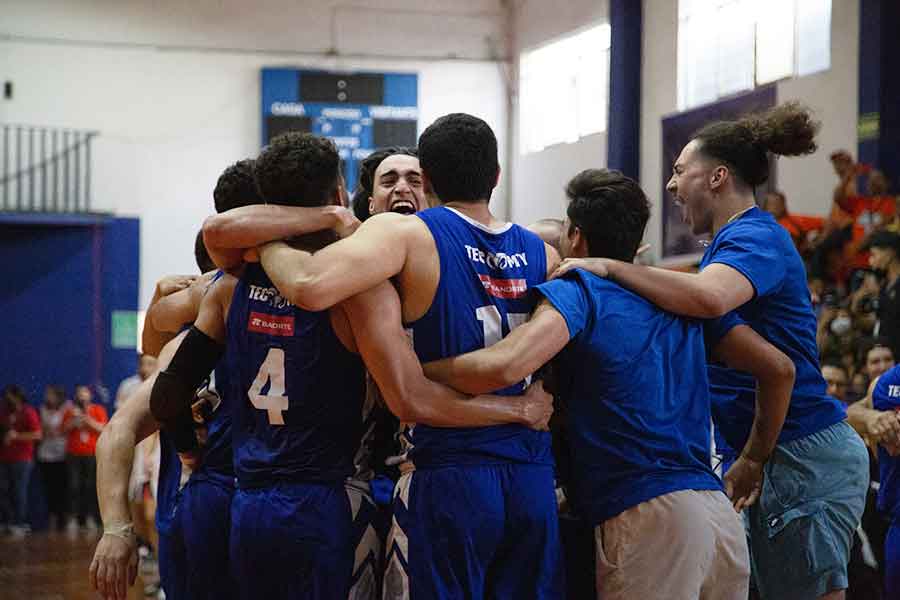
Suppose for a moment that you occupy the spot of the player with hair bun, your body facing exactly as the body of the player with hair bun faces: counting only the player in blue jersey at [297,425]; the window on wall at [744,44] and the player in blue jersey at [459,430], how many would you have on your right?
1

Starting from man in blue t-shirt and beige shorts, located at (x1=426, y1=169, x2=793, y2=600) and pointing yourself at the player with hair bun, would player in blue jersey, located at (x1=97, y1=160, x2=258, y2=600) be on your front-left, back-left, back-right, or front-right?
back-left

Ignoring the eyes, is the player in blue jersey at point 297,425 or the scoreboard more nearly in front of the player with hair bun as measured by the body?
the player in blue jersey

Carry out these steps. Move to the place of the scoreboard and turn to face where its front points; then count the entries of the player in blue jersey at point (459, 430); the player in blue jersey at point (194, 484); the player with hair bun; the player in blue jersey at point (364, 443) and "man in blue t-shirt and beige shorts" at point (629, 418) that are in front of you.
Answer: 5

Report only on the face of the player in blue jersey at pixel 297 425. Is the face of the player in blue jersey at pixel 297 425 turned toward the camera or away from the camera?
away from the camera

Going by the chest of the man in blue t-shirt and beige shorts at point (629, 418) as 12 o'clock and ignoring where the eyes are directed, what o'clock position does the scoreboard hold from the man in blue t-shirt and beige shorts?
The scoreboard is roughly at 1 o'clock from the man in blue t-shirt and beige shorts.

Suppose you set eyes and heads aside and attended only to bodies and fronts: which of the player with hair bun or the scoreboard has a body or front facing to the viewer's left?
the player with hair bun

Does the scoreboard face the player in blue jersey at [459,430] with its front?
yes

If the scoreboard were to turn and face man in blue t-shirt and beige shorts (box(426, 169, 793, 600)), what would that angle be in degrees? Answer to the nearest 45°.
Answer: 0° — it already faces them

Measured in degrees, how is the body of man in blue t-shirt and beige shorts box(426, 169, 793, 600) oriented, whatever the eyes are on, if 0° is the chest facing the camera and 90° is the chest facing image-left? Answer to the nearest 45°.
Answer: approximately 135°

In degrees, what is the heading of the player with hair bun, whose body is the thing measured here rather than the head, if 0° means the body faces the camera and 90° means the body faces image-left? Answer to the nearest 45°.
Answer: approximately 90°

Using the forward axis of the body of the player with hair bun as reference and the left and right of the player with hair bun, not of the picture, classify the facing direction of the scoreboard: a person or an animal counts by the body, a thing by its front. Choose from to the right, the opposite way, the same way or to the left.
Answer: to the left

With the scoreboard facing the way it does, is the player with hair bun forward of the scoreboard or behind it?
forward

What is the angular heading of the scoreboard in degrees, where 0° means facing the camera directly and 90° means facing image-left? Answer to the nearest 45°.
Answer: approximately 0°
